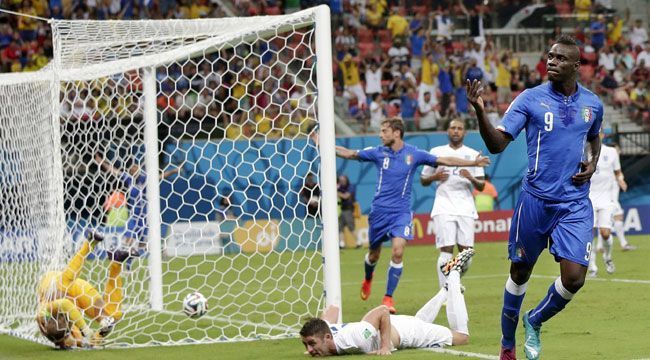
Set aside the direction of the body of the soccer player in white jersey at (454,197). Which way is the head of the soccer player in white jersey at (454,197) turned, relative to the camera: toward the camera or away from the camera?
toward the camera

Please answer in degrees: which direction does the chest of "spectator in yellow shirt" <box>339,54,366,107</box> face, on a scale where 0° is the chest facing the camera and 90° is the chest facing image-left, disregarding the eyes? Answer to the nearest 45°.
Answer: approximately 0°

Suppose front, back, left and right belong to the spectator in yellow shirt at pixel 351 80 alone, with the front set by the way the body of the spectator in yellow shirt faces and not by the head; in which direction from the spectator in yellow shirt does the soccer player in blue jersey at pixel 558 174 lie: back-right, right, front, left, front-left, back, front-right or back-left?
front

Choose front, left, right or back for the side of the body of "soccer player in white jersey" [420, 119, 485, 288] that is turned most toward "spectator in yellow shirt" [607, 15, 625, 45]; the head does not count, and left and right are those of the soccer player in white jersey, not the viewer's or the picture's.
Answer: back

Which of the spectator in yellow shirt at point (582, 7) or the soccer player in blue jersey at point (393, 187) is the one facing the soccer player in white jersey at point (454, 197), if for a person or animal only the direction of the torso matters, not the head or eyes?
the spectator in yellow shirt

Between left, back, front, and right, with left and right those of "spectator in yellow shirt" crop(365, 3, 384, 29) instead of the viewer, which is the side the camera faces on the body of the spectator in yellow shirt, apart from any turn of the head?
front

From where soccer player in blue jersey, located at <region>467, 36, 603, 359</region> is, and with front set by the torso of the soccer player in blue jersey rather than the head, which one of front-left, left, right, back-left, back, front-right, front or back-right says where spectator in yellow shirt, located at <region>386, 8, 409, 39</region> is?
back

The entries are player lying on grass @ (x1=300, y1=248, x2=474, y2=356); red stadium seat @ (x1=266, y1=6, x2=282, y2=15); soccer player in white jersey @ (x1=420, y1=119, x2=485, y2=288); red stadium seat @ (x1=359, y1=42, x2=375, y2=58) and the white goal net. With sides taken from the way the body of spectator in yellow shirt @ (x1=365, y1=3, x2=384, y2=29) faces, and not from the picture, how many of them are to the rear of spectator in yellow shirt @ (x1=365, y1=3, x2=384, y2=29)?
0

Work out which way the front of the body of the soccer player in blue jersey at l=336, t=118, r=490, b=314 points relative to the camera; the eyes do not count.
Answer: toward the camera

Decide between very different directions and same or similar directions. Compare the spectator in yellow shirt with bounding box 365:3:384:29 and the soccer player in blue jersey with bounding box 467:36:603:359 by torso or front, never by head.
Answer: same or similar directions

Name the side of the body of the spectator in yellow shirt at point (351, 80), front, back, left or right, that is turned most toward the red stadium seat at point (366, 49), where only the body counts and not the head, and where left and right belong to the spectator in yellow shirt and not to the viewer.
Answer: back

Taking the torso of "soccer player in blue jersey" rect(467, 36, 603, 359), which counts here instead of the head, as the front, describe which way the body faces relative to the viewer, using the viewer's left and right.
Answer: facing the viewer

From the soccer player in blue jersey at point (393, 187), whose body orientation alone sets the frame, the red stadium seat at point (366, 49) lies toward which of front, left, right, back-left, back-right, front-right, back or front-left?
back

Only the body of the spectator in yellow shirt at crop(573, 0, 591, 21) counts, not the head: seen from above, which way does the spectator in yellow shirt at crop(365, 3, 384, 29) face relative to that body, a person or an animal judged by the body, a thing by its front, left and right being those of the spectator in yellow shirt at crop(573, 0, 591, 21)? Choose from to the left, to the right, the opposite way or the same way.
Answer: the same way

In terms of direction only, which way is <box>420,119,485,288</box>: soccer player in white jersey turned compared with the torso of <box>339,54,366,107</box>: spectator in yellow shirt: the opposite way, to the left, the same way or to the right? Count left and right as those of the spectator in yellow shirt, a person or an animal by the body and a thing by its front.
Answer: the same way

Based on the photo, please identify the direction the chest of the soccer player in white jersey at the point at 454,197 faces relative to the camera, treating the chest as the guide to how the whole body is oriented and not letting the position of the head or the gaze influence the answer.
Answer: toward the camera

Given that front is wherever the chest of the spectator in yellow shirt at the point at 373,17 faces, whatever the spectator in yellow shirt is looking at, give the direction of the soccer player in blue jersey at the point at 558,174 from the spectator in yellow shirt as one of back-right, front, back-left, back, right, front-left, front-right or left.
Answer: front

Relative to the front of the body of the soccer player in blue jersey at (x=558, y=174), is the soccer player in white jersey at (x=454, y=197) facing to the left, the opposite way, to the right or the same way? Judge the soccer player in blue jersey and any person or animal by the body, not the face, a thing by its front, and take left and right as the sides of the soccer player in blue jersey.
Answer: the same way

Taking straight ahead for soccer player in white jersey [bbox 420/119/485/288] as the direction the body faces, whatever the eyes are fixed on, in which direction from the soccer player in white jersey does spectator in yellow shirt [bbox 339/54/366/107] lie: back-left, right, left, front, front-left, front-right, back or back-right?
back

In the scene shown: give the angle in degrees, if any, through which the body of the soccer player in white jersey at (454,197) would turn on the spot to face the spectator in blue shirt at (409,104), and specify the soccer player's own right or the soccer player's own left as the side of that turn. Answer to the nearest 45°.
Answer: approximately 180°

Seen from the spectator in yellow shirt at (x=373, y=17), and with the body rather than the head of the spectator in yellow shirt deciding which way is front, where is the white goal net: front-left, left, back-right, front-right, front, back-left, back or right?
front
